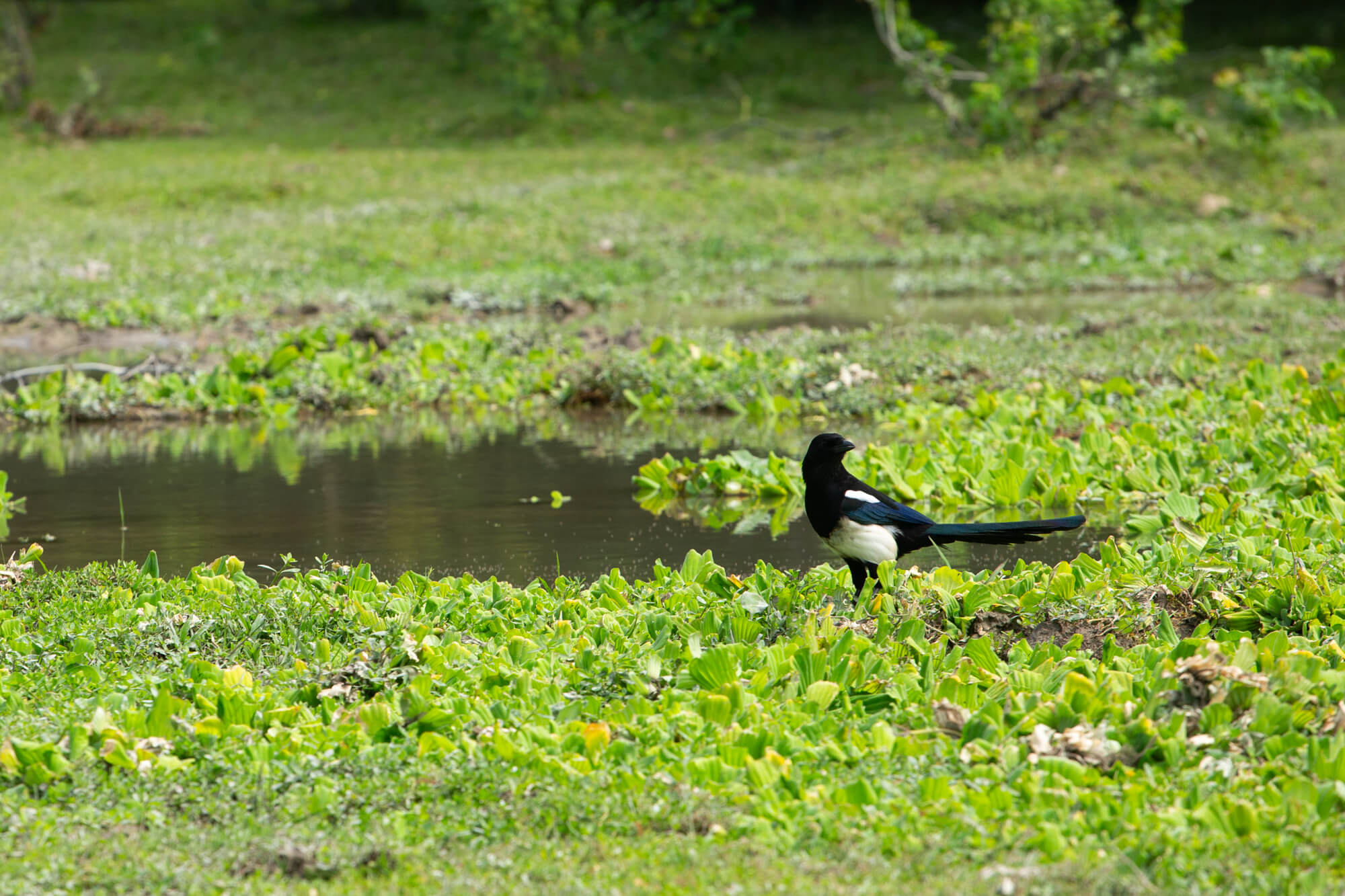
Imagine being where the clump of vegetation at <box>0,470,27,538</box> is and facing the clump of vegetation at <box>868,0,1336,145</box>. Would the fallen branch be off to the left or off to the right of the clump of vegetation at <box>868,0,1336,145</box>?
left

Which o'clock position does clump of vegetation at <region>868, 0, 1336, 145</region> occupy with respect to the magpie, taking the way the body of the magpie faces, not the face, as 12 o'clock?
The clump of vegetation is roughly at 3 o'clock from the magpie.

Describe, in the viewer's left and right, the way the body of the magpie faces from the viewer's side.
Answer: facing to the left of the viewer
